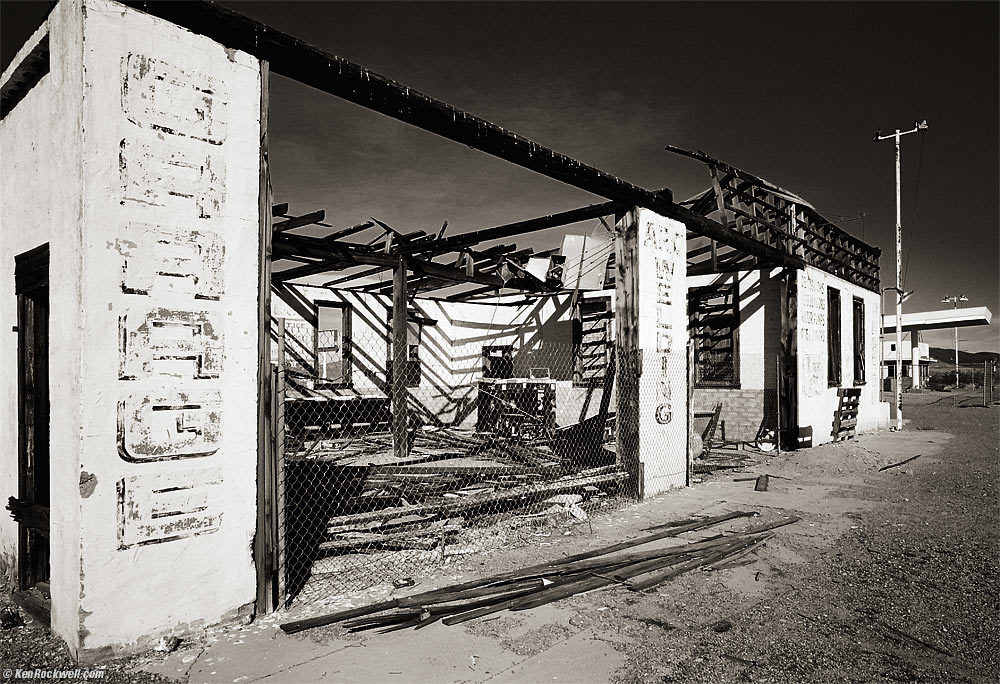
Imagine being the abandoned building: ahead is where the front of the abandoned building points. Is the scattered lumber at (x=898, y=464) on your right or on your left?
on your left

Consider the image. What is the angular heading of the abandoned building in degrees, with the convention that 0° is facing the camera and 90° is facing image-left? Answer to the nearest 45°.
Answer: approximately 315°
